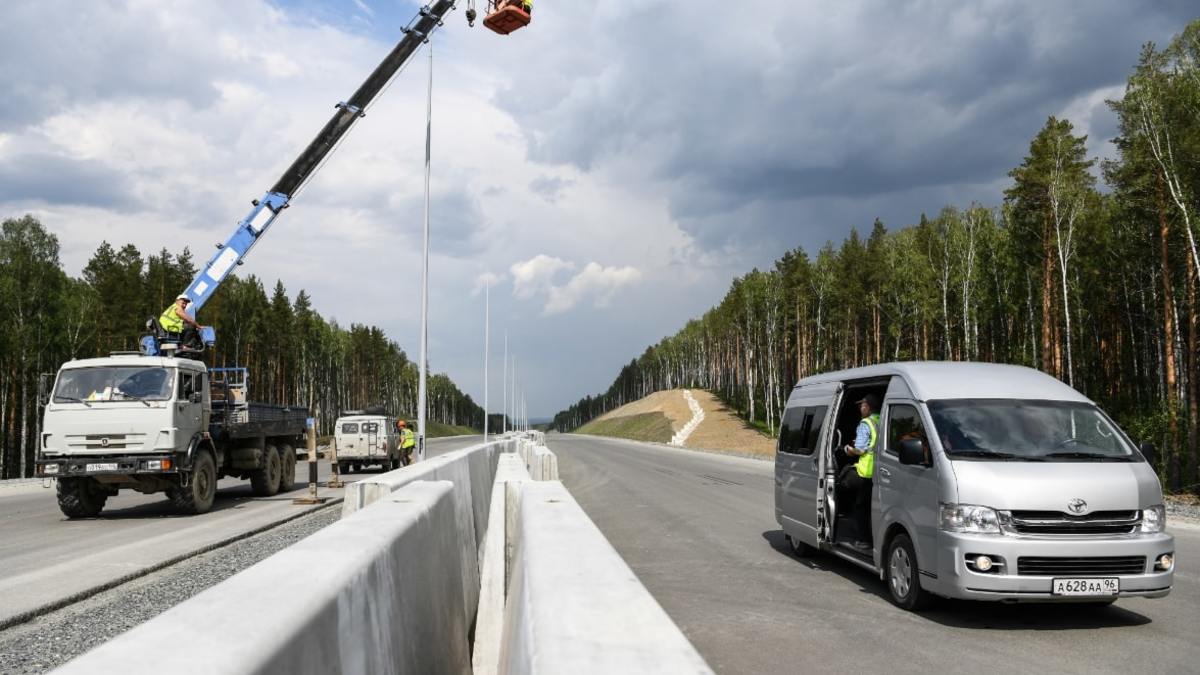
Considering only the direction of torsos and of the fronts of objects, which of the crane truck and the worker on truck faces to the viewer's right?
the worker on truck

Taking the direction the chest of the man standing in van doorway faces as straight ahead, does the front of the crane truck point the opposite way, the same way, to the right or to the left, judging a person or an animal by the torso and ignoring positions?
to the left

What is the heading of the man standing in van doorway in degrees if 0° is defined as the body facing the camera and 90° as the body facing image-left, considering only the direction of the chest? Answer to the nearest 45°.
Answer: approximately 90°

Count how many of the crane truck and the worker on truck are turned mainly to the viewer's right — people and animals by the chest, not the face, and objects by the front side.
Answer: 1

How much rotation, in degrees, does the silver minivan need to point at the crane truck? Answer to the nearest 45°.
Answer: approximately 135° to its right

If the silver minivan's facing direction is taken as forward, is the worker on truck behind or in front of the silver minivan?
behind

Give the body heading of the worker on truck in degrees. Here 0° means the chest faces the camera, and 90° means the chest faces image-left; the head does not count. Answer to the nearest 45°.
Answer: approximately 270°
